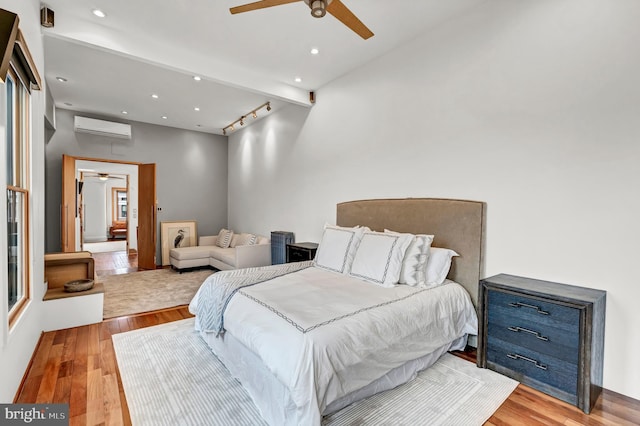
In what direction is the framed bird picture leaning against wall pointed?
toward the camera

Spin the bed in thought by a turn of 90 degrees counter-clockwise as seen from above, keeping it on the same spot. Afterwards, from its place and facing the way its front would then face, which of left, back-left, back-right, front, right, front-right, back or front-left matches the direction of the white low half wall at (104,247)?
back

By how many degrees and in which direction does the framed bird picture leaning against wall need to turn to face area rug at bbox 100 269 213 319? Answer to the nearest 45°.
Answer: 0° — it already faces it

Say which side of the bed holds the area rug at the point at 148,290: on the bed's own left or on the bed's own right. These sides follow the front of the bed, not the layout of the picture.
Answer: on the bed's own right

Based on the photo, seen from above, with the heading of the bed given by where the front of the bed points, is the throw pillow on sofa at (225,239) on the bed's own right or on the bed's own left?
on the bed's own right

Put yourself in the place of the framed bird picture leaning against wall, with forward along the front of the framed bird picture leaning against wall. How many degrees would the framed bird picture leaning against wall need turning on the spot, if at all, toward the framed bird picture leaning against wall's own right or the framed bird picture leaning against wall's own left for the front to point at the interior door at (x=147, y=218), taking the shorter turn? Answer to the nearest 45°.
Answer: approximately 90° to the framed bird picture leaning against wall's own right

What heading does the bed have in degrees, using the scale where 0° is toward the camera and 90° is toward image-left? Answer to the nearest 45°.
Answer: approximately 45°

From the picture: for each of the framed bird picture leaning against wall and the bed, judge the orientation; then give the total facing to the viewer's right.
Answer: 0

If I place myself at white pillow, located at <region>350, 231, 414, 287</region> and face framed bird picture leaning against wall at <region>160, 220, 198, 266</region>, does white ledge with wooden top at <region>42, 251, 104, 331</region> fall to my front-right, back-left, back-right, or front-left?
front-left

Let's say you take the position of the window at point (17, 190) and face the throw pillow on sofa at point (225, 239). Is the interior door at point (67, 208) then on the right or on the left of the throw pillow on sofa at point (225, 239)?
left

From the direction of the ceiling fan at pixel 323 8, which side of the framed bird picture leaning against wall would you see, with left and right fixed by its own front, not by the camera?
front

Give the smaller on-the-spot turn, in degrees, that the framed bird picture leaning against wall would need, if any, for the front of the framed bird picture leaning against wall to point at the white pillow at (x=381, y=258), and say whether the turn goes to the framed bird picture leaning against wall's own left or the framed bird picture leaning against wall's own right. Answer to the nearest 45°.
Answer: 0° — it already faces it

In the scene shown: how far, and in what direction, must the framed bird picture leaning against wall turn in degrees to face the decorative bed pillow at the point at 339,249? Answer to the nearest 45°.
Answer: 0° — it already faces it

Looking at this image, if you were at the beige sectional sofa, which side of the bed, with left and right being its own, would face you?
right
